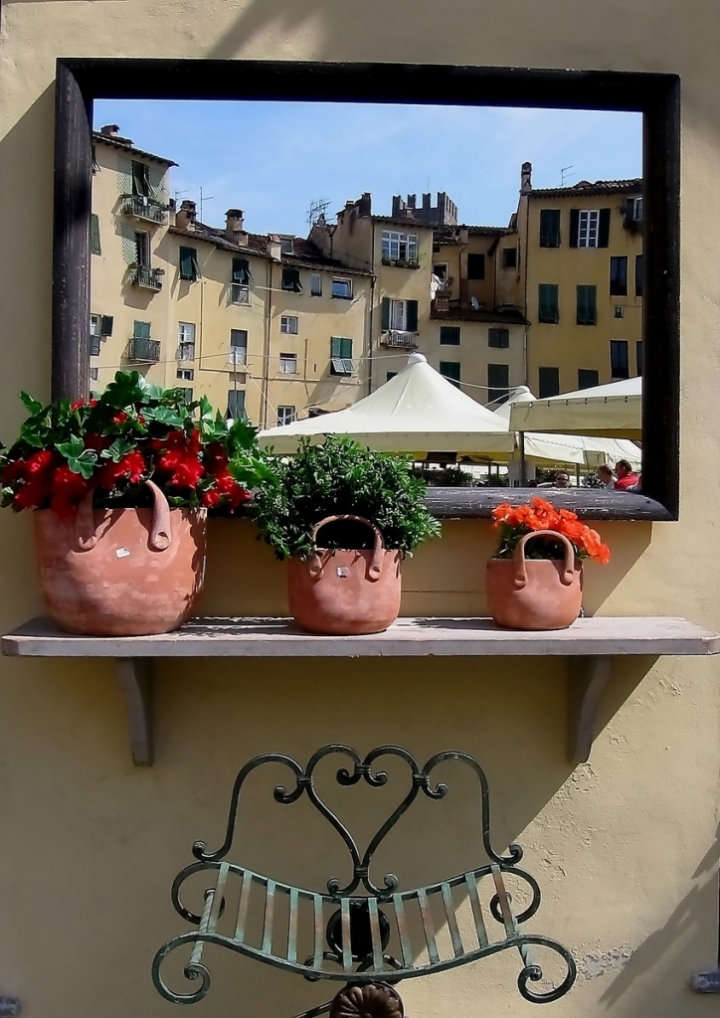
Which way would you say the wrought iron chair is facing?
toward the camera

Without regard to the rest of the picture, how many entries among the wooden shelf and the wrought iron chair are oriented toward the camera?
2

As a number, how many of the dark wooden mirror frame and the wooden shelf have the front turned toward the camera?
2

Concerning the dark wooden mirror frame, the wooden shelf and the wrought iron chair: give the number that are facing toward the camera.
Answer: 3

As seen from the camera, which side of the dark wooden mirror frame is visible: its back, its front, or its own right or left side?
front

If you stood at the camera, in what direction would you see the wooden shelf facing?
facing the viewer
